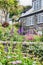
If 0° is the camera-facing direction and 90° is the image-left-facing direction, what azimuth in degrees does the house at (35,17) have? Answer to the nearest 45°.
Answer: approximately 45°

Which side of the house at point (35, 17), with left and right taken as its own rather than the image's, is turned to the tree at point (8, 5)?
right
